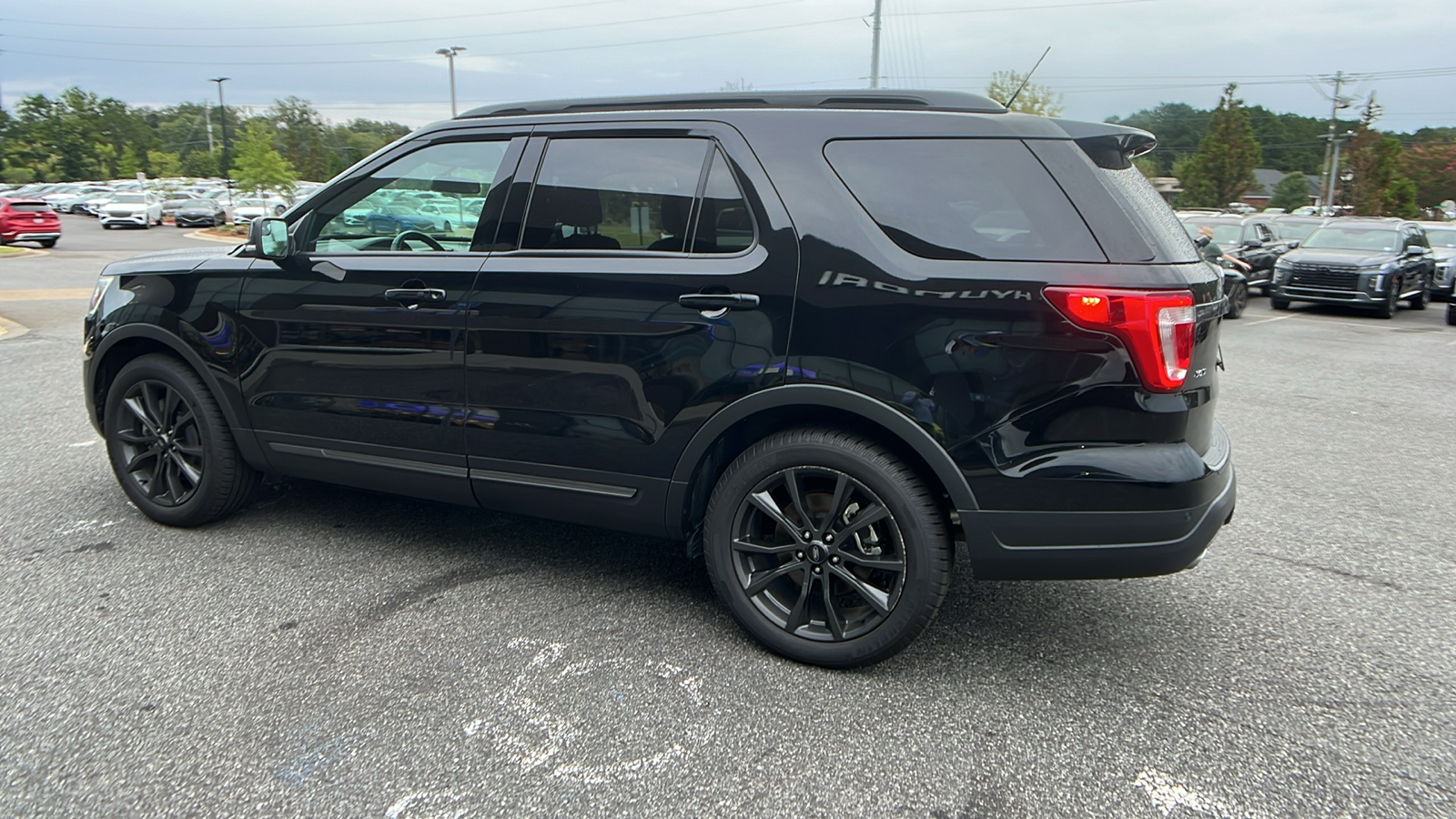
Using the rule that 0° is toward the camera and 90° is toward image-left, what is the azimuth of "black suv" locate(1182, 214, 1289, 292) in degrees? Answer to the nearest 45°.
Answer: approximately 45°

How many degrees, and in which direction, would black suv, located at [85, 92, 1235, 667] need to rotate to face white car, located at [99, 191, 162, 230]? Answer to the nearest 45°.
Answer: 0° — it already faces it

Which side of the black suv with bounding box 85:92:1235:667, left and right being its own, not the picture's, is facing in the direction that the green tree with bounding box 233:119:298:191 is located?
front

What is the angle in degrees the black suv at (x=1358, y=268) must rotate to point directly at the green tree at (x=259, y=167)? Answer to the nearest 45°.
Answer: approximately 45° to its right

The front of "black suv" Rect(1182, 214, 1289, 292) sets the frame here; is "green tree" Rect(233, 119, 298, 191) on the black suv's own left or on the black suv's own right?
on the black suv's own right

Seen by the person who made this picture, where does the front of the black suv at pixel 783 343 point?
facing away from the viewer and to the left of the viewer

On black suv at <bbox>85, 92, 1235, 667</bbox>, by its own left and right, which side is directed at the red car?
front
